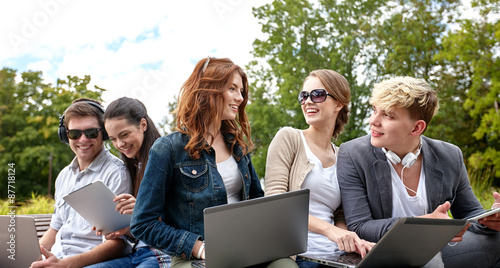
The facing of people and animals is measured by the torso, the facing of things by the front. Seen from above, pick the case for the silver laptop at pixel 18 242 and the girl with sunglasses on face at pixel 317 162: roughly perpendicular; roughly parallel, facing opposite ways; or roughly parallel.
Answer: roughly parallel, facing opposite ways

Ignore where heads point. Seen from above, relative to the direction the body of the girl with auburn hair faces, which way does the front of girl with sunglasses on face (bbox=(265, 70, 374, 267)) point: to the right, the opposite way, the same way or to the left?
the same way

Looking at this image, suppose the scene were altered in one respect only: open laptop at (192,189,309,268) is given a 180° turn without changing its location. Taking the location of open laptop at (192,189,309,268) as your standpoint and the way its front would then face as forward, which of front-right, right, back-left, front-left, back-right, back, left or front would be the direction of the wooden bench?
back

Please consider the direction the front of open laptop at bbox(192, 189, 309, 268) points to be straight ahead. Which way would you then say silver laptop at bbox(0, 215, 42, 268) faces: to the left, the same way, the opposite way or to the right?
the same way

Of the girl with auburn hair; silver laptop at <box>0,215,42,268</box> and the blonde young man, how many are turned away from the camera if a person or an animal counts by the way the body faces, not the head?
1

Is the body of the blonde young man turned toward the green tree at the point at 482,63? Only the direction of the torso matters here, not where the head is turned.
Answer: no

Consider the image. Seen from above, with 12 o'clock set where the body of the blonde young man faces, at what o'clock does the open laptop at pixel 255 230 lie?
The open laptop is roughly at 1 o'clock from the blonde young man.

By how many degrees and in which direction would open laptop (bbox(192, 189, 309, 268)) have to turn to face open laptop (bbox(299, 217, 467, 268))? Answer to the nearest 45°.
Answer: approximately 135° to its right

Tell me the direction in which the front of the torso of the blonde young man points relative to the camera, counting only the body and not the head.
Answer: toward the camera

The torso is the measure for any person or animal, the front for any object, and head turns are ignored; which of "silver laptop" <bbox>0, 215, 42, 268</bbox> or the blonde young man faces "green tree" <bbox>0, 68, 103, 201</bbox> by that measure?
the silver laptop

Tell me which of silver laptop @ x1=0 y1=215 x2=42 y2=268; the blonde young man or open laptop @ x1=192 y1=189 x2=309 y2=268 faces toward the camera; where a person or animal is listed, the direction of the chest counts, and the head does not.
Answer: the blonde young man

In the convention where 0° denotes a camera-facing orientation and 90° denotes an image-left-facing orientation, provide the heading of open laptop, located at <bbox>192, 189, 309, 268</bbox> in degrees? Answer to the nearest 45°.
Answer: approximately 135°

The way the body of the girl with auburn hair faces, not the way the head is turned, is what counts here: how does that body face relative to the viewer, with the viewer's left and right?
facing the viewer and to the right of the viewer

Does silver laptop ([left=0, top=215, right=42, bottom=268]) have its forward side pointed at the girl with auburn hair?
no

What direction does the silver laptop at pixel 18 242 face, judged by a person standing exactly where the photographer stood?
facing away from the viewer

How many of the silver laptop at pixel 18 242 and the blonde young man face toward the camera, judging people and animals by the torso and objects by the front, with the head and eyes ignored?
1

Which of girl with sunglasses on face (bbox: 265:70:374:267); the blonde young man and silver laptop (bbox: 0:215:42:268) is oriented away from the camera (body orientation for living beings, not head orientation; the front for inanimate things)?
the silver laptop
